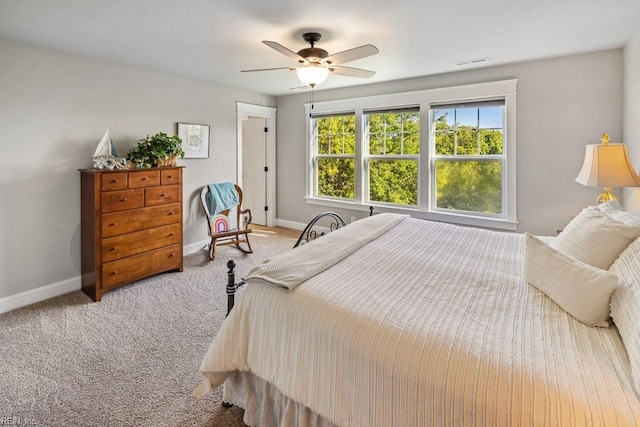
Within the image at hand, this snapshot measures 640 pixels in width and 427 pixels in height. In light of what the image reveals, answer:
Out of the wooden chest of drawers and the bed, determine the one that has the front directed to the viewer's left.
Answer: the bed

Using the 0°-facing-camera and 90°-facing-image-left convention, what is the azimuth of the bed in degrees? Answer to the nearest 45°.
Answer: approximately 90°

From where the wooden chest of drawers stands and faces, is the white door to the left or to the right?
on its left

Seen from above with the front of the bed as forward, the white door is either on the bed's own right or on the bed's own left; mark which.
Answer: on the bed's own right

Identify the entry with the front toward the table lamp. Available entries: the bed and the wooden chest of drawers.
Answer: the wooden chest of drawers

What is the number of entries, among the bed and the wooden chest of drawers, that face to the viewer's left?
1

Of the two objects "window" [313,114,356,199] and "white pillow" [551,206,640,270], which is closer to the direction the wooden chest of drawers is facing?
the white pillow

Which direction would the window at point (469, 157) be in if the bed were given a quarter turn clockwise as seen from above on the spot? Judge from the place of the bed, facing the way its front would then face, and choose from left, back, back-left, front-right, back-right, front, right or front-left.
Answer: front

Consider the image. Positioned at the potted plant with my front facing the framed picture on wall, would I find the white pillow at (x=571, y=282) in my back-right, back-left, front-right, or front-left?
back-right

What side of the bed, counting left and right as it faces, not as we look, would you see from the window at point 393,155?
right
